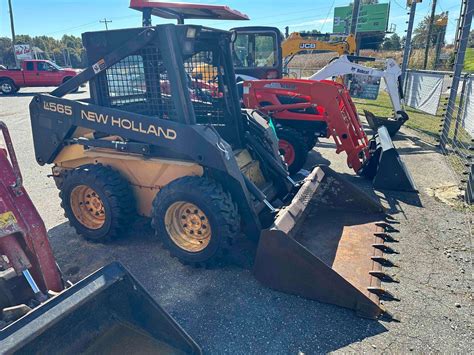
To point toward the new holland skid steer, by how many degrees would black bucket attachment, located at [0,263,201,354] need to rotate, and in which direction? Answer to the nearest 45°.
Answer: approximately 90° to its left

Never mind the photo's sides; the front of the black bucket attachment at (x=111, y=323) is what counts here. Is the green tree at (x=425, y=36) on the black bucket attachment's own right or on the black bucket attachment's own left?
on the black bucket attachment's own left

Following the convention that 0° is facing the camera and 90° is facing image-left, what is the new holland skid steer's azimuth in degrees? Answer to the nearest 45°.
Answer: approximately 315°

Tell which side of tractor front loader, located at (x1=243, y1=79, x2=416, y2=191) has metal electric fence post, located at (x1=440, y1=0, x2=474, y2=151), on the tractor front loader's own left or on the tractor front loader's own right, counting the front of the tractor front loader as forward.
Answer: on the tractor front loader's own left

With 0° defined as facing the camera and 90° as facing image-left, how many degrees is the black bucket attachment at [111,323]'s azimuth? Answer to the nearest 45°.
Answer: approximately 315°

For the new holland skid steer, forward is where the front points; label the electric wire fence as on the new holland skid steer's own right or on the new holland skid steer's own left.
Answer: on the new holland skid steer's own left
